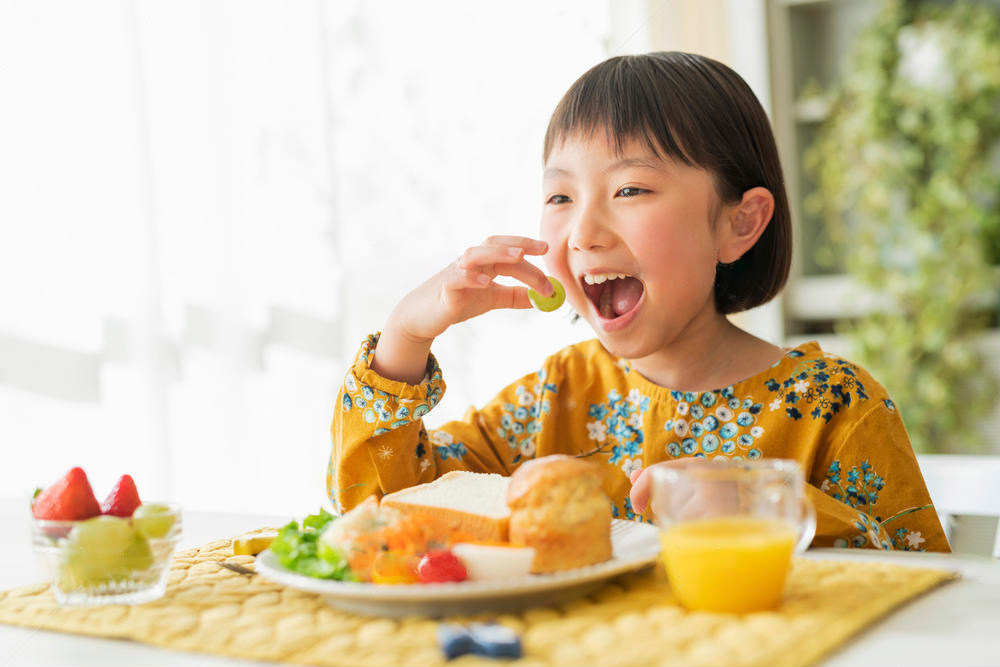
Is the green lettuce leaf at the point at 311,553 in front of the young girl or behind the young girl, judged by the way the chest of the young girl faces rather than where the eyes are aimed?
in front

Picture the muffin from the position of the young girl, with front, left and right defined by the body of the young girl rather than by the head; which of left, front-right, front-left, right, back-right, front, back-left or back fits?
front-left

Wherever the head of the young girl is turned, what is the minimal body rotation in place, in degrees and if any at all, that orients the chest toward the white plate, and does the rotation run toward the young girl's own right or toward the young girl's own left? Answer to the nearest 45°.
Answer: approximately 45° to the young girl's own left

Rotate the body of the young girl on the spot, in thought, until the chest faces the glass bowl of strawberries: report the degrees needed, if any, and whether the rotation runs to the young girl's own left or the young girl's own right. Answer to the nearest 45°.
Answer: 0° — they already face it

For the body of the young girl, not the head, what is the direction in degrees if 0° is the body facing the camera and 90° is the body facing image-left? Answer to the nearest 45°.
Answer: approximately 45°

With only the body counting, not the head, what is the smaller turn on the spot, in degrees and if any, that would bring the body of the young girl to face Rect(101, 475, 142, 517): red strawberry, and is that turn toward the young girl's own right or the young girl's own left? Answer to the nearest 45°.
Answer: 0° — they already face it

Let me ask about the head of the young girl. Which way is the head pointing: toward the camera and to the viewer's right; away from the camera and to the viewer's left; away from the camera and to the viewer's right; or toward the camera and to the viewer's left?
toward the camera and to the viewer's left
